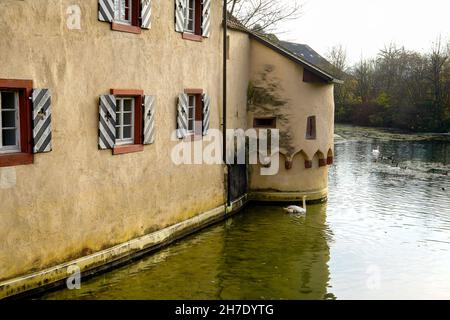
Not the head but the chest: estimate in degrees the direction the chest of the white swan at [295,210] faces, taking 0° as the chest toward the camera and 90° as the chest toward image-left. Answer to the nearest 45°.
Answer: approximately 270°
